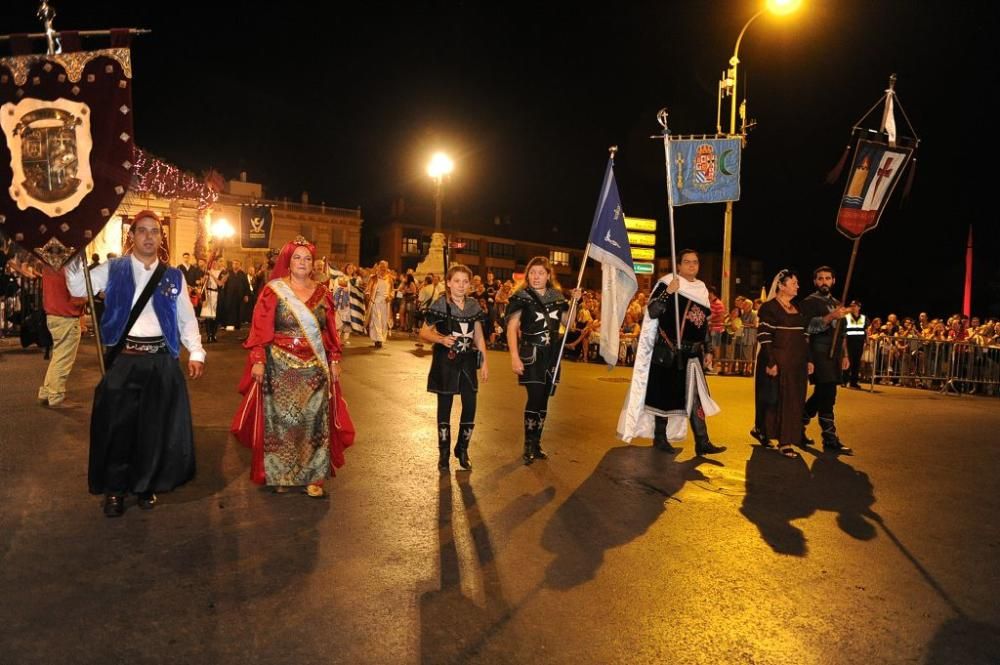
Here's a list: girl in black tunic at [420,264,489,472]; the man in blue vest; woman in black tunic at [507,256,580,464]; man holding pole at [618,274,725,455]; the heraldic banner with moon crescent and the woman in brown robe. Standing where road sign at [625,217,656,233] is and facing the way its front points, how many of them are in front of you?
6

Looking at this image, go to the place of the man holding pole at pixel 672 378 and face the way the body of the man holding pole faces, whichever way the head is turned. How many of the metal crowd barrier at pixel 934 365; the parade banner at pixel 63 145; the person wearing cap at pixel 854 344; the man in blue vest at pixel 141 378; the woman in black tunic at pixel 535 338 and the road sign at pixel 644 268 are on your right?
3

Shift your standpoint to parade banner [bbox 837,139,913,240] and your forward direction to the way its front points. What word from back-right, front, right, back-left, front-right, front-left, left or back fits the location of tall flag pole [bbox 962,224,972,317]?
back

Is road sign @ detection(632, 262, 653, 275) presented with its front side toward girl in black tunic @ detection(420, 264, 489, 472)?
yes

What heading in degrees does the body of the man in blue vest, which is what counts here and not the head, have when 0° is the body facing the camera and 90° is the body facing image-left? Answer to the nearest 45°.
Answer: approximately 0°

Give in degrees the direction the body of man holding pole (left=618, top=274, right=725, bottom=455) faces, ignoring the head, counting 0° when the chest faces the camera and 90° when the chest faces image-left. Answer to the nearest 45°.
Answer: approximately 315°

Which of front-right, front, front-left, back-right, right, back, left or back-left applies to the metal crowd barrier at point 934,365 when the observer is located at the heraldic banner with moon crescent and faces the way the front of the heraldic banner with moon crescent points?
back-left

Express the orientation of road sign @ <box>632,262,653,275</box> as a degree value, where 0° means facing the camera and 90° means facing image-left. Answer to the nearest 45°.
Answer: approximately 0°

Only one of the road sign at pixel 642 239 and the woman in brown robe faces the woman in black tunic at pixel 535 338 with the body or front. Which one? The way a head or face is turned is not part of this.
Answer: the road sign
